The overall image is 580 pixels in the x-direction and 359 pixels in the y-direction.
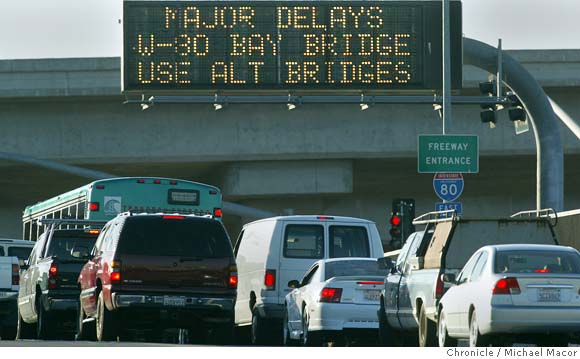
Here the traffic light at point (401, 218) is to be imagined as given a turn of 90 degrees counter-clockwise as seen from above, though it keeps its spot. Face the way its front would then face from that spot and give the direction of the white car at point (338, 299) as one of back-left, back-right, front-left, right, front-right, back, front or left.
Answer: front-right

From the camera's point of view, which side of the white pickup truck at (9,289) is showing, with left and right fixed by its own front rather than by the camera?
back

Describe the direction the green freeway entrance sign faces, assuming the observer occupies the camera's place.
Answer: facing the viewer

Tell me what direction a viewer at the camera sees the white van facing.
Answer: facing away from the viewer

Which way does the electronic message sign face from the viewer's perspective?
toward the camera

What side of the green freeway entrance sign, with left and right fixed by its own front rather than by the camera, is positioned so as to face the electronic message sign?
right

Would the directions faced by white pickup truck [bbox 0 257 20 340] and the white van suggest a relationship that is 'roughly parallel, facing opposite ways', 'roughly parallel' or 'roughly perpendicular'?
roughly parallel

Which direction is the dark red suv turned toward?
away from the camera
